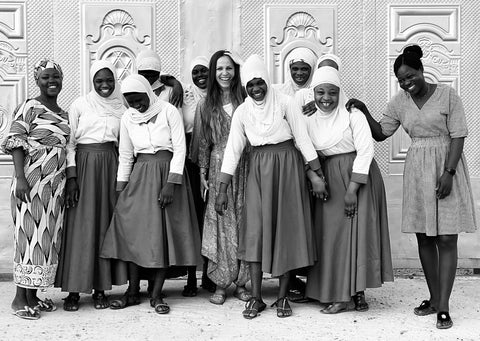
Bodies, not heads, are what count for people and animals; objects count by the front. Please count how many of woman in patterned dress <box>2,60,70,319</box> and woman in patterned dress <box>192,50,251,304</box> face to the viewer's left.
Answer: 0

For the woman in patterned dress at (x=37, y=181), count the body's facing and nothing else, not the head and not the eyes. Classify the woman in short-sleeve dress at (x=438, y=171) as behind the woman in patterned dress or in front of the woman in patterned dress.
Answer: in front

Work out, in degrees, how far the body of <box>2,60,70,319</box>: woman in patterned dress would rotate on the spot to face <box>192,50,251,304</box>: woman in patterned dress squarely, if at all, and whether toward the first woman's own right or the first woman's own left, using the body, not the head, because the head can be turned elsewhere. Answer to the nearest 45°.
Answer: approximately 45° to the first woman's own left

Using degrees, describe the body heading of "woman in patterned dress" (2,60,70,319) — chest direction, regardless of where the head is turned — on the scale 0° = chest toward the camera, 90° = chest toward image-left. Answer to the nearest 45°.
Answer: approximately 315°

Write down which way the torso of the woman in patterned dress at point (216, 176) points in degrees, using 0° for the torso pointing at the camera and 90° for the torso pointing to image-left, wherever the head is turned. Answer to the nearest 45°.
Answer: approximately 0°

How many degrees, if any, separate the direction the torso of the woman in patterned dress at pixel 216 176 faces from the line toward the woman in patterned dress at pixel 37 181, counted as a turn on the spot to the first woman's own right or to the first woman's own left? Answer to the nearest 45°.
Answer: approximately 90° to the first woman's own right

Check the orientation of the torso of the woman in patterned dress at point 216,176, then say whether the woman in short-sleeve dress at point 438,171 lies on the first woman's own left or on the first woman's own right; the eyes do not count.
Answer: on the first woman's own left
